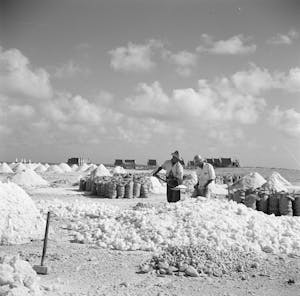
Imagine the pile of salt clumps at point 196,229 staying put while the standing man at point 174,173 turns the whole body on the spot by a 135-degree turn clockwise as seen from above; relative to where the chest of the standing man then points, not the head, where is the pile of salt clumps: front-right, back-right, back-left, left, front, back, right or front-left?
back

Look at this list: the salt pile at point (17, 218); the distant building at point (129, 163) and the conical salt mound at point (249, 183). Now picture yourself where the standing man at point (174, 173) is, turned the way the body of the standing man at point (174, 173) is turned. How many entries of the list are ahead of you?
1

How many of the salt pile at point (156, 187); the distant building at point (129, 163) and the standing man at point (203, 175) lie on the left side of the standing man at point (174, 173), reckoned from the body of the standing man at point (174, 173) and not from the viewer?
1

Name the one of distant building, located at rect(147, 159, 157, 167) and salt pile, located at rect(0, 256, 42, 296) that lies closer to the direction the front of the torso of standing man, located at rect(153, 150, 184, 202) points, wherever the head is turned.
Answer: the salt pile

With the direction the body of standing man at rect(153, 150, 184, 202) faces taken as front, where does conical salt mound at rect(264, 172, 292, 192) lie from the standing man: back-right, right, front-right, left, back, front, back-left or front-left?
left

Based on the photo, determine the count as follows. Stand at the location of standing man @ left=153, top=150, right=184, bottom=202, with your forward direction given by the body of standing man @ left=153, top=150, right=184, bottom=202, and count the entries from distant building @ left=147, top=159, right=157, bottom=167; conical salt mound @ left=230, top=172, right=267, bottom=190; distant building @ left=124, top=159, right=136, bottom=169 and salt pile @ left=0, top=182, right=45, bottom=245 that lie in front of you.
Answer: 1

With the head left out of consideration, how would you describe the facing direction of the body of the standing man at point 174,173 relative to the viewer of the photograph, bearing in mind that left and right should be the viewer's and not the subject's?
facing the viewer and to the left of the viewer

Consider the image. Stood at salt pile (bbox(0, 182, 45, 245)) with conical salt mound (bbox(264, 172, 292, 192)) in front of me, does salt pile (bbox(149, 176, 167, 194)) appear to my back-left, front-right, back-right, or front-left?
front-left

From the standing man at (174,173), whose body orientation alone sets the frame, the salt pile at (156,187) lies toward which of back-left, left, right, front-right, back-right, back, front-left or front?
back-right

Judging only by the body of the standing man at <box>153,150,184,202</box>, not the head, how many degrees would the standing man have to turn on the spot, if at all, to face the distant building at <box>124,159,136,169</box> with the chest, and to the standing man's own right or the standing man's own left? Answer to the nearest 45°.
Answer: approximately 135° to the standing man's own right
